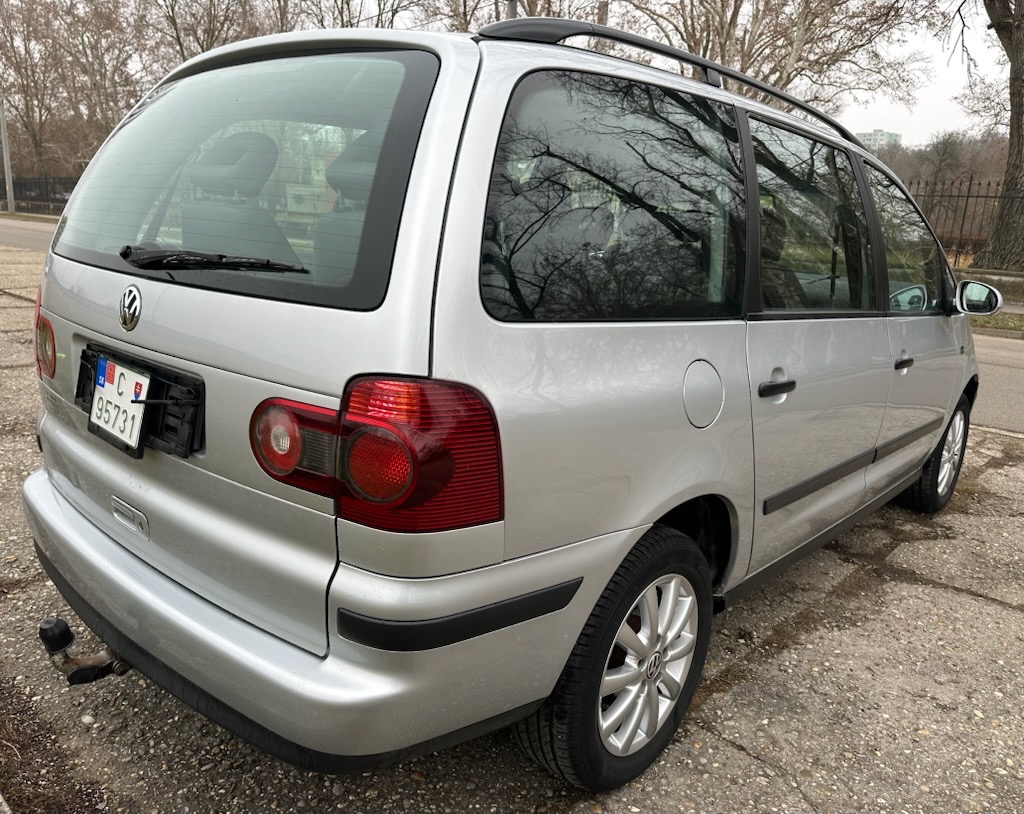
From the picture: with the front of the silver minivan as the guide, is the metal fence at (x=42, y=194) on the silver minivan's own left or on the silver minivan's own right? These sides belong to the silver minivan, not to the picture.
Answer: on the silver minivan's own left

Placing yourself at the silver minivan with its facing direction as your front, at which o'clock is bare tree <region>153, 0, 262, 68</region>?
The bare tree is roughly at 10 o'clock from the silver minivan.

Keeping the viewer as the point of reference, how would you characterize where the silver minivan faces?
facing away from the viewer and to the right of the viewer

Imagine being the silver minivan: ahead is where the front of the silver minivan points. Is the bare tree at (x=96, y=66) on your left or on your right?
on your left
